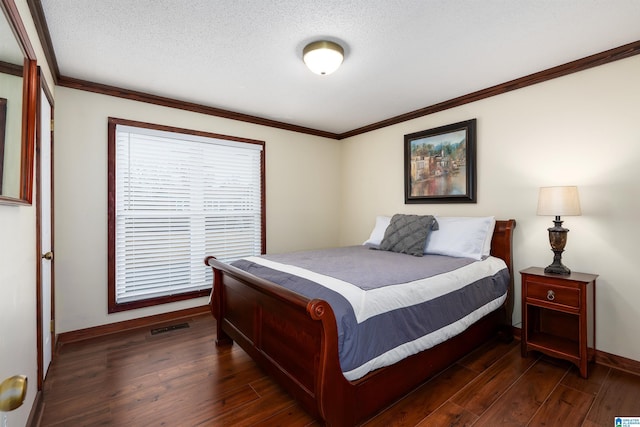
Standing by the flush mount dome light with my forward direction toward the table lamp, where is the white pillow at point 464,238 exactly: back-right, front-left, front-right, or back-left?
front-left

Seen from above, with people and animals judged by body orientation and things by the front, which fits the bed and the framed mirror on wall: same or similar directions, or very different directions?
very different directions

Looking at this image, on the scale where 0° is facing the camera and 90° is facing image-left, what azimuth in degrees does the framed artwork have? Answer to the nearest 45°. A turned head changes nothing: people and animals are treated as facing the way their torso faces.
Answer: approximately 45°

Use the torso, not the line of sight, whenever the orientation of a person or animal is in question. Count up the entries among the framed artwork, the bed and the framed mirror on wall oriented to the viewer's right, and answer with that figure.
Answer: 1

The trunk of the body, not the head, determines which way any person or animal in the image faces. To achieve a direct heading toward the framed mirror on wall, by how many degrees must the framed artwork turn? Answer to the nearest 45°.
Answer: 0° — it already faces it

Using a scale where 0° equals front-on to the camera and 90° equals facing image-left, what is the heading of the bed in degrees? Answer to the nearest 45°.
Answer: approximately 45°

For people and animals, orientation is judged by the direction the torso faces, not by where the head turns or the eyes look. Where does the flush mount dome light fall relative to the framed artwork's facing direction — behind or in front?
in front

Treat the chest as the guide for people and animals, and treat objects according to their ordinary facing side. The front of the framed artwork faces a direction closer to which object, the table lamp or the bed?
the bed

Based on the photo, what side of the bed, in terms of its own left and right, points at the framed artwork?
back

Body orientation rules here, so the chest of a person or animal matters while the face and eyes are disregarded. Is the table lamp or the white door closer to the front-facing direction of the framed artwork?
the white door

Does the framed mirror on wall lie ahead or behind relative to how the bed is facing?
ahead

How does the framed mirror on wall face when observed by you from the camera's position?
facing to the right of the viewer
